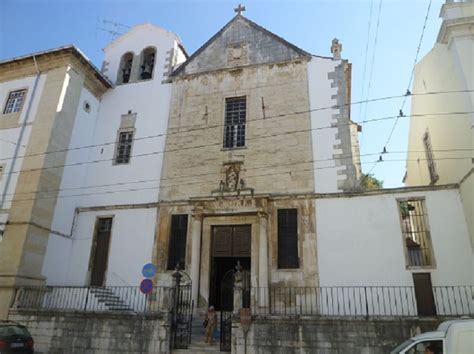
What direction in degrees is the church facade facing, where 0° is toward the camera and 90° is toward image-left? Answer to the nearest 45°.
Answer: approximately 0°

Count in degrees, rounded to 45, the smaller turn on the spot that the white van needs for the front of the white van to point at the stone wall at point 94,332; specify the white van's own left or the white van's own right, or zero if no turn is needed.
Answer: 0° — it already faces it

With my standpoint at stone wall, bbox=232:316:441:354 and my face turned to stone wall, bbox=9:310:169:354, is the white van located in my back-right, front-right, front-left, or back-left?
back-left
